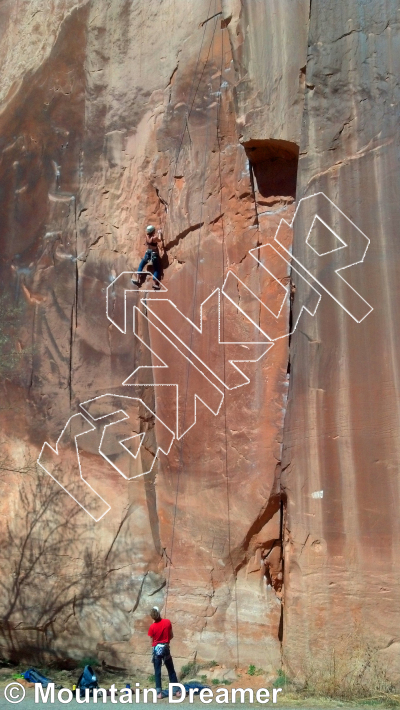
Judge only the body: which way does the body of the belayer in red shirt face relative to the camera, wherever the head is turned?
away from the camera

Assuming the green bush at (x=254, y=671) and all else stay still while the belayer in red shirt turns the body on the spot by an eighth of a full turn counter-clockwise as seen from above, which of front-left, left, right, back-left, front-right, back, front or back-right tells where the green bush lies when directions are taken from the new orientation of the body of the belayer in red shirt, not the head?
right

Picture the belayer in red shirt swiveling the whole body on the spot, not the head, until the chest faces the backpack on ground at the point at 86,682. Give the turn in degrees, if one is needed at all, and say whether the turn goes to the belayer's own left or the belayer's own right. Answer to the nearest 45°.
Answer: approximately 45° to the belayer's own left
